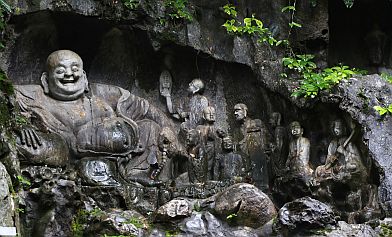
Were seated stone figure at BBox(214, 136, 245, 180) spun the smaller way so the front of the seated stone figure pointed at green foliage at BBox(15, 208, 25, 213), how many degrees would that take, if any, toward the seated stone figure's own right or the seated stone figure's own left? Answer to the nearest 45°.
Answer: approximately 45° to the seated stone figure's own right

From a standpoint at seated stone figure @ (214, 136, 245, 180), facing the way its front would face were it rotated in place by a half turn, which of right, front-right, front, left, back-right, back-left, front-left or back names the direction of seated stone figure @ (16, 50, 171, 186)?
left

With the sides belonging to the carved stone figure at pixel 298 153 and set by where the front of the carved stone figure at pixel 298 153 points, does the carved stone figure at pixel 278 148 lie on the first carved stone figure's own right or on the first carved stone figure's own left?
on the first carved stone figure's own right

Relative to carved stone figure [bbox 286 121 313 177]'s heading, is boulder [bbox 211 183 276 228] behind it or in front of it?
in front

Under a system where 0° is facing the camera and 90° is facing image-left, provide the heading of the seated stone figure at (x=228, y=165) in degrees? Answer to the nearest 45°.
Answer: approximately 0°

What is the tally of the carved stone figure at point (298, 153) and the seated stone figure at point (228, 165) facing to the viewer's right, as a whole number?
0

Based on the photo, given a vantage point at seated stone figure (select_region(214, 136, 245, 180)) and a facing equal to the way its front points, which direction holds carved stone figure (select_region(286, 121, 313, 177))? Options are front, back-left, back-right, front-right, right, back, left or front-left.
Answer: left

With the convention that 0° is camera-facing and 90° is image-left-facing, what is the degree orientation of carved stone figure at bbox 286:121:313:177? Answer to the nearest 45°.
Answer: approximately 45°

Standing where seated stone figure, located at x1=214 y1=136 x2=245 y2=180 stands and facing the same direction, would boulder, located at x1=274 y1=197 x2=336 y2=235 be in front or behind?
in front

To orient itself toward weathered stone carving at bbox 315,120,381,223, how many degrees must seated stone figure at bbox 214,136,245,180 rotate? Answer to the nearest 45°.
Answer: approximately 90° to its left

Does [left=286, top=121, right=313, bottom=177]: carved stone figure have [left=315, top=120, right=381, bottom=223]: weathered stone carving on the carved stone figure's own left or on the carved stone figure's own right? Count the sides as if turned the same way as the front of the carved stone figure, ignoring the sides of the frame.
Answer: on the carved stone figure's own left

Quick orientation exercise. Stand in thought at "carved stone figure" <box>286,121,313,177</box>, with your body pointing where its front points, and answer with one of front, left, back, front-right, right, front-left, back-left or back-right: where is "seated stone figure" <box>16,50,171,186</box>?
front-right

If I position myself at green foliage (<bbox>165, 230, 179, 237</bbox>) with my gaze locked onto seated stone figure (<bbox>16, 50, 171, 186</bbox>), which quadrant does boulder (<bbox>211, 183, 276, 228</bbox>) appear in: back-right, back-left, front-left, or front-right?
back-right

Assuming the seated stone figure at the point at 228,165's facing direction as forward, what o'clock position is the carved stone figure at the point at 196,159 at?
The carved stone figure is roughly at 3 o'clock from the seated stone figure.

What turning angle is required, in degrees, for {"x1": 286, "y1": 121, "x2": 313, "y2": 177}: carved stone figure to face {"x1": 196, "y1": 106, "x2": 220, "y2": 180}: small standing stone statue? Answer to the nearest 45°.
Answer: approximately 45° to its right
